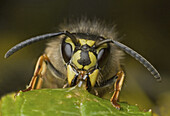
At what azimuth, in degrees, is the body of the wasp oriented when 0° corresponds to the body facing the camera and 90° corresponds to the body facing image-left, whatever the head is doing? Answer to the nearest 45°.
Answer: approximately 0°
